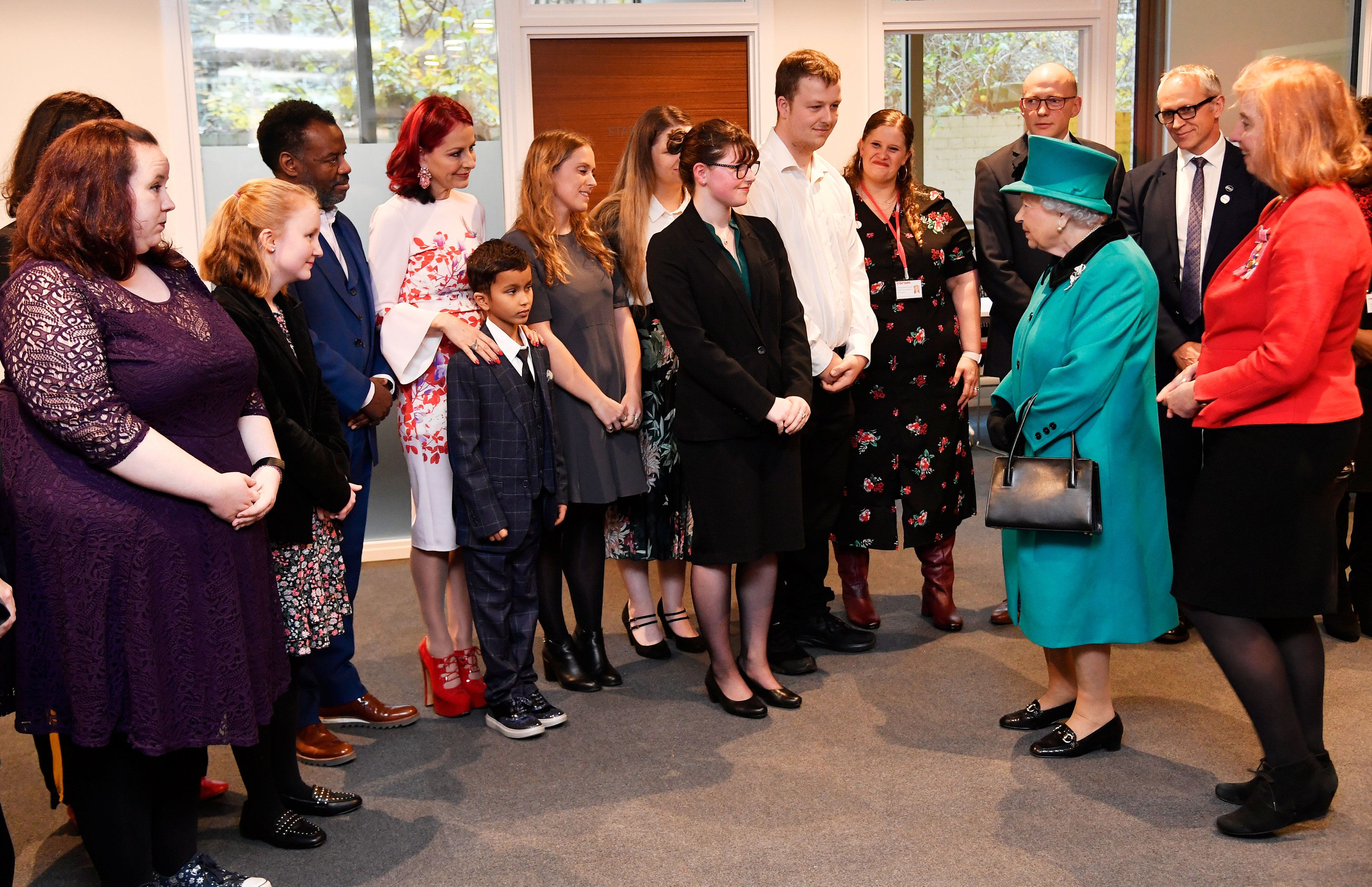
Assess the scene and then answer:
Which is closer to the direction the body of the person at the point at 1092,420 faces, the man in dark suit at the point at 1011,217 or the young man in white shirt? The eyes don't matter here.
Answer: the young man in white shirt

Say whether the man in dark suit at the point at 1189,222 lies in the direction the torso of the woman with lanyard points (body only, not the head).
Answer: no

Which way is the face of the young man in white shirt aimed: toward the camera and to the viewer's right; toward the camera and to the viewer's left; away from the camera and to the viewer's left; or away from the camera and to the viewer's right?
toward the camera and to the viewer's right

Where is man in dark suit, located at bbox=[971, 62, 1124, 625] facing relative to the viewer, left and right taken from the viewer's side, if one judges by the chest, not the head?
facing the viewer

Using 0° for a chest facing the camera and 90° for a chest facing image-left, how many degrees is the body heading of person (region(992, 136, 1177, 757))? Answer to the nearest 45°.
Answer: approximately 90°

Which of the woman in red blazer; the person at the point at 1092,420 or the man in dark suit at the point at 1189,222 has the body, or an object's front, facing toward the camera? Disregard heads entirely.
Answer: the man in dark suit

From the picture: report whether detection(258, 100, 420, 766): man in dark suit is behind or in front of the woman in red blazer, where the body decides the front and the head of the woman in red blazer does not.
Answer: in front

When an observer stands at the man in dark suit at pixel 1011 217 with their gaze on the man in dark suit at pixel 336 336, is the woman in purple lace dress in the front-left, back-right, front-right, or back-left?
front-left

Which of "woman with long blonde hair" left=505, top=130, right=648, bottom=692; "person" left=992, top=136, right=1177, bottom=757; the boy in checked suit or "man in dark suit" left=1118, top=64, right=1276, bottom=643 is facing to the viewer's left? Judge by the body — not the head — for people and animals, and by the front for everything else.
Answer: the person

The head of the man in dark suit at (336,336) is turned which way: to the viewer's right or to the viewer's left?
to the viewer's right

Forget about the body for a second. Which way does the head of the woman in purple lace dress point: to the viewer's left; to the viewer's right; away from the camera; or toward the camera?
to the viewer's right

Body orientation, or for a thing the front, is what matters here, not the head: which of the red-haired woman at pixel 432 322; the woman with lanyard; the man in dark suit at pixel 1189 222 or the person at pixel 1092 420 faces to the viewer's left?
the person

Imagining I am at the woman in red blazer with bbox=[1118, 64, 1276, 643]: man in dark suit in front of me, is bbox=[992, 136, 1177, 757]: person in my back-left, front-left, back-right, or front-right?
front-left

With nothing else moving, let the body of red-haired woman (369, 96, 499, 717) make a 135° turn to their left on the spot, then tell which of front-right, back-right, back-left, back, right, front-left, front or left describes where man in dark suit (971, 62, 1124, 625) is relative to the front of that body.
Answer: right

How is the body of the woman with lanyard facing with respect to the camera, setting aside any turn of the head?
toward the camera

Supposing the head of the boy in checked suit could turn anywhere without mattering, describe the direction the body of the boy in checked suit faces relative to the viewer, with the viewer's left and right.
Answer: facing the viewer and to the right of the viewer

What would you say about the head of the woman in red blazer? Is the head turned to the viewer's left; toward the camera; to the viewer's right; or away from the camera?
to the viewer's left

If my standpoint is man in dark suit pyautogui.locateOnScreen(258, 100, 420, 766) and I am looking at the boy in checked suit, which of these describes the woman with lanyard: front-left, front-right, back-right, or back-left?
front-left

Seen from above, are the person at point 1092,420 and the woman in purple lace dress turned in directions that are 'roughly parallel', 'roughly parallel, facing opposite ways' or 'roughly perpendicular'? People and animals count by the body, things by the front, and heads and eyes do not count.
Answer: roughly parallel, facing opposite ways

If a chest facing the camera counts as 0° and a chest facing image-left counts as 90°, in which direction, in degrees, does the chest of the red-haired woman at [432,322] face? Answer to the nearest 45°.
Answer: approximately 315°
